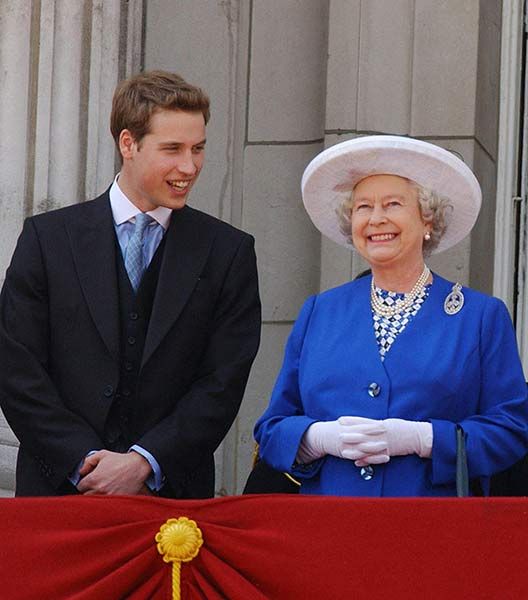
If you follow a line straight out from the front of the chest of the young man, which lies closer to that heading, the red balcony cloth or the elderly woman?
the red balcony cloth

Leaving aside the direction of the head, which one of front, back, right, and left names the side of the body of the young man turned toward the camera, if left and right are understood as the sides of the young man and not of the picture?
front

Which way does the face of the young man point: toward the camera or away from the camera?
toward the camera

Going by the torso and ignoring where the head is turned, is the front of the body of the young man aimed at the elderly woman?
no
